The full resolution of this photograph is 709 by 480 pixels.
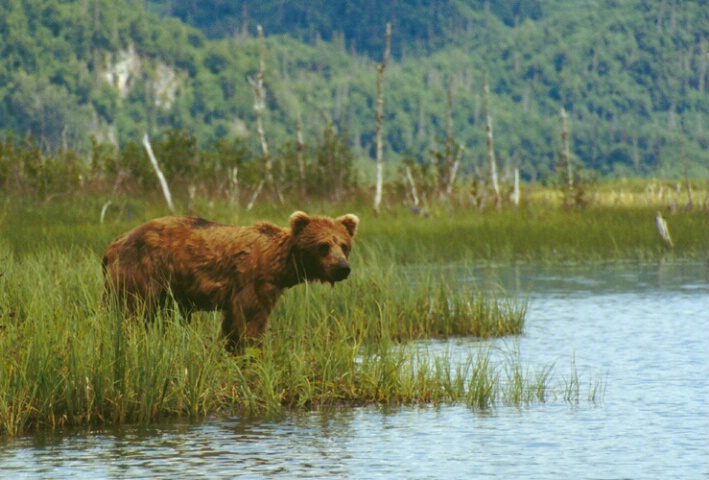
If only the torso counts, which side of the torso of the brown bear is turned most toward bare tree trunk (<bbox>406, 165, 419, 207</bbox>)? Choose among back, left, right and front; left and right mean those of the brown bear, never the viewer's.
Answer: left

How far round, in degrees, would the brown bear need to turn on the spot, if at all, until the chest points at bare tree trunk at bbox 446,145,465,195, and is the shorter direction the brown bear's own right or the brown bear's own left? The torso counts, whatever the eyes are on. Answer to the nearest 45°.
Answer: approximately 90° to the brown bear's own left

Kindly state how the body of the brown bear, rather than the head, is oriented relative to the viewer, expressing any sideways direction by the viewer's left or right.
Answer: facing to the right of the viewer

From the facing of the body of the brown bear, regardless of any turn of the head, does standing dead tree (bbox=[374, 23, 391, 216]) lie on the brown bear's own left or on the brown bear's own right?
on the brown bear's own left
